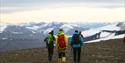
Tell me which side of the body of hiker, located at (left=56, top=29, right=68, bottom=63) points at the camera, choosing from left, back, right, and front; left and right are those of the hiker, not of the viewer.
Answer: back
